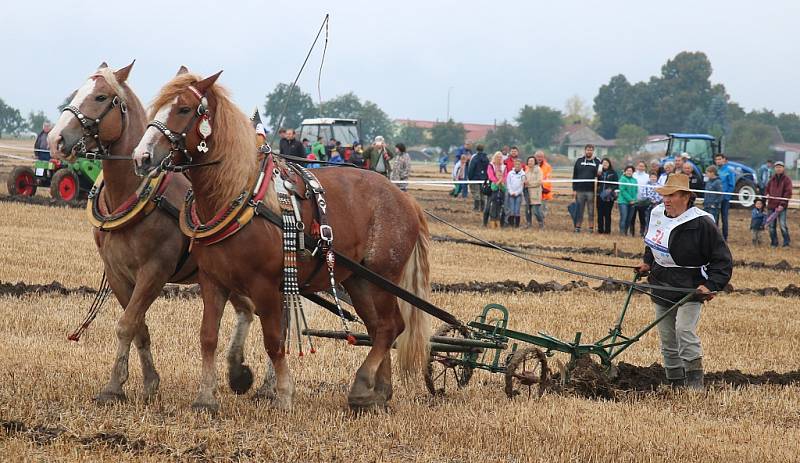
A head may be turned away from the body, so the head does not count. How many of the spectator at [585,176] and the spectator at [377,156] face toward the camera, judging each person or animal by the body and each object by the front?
2

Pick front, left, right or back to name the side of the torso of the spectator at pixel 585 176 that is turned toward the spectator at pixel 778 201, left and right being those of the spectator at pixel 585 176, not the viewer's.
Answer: left

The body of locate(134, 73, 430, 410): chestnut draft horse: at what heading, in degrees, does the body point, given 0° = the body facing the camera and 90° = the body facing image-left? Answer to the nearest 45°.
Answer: approximately 45°

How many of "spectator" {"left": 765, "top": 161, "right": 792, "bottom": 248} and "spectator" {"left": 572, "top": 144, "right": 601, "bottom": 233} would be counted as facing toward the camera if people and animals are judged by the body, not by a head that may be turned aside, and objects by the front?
2

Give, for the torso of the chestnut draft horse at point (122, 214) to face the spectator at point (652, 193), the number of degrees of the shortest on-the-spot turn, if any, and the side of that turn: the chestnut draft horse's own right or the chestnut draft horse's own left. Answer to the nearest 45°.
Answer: approximately 180°

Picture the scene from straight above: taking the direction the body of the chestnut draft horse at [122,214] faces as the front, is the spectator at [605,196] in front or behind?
behind

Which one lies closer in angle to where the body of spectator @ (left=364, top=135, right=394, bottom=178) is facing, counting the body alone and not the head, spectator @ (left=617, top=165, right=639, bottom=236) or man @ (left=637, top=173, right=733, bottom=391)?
the man

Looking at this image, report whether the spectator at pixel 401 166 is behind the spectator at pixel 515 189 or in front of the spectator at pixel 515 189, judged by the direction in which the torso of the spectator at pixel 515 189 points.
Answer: behind

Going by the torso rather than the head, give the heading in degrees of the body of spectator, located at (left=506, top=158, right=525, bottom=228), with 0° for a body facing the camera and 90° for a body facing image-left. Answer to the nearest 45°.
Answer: approximately 0°

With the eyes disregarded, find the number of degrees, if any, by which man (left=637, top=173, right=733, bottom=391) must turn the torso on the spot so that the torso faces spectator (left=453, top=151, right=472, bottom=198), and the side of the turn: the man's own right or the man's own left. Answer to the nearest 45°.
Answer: approximately 135° to the man's own right
